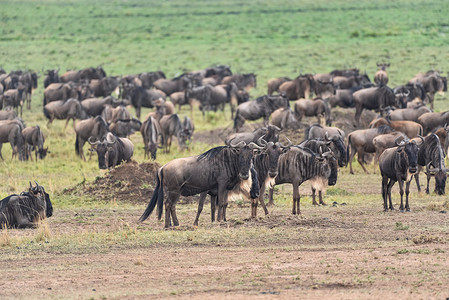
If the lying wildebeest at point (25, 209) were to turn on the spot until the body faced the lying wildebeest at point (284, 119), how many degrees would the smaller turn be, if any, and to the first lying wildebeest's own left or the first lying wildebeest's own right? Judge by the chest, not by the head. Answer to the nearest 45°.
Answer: approximately 45° to the first lying wildebeest's own left

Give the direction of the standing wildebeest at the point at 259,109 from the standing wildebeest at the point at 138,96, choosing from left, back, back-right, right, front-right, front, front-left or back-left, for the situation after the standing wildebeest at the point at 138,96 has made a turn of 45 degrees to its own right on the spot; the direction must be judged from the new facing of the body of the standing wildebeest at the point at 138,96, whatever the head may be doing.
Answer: back

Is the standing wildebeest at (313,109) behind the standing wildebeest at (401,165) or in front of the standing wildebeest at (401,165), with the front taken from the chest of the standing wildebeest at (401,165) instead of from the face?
behind

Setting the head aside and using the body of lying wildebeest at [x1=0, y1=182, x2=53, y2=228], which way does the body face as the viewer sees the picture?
to the viewer's right

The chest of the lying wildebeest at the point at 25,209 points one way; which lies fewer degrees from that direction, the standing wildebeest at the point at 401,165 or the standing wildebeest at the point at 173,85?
the standing wildebeest at the point at 401,165

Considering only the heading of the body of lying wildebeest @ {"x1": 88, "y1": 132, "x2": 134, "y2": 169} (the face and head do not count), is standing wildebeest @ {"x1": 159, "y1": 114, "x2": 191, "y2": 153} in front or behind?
behind

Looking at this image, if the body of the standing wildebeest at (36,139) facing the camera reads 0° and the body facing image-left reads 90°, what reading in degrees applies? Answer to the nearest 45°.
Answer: approximately 315°
